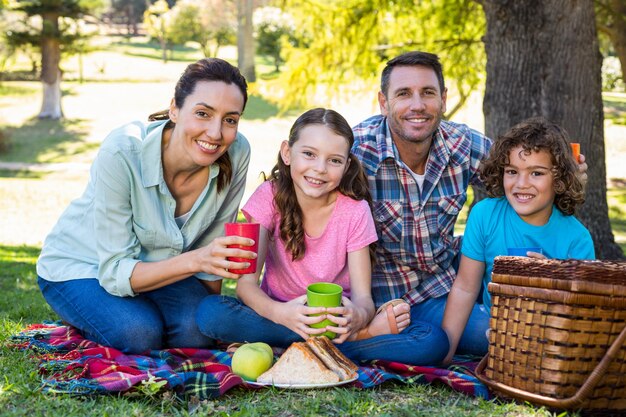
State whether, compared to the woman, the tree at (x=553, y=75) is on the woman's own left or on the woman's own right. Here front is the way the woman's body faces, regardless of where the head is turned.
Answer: on the woman's own left

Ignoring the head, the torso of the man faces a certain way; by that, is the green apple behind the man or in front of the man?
in front

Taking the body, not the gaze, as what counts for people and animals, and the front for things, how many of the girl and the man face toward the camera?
2

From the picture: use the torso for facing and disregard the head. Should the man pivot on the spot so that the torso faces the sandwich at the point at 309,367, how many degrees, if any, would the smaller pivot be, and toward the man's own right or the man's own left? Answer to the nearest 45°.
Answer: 0° — they already face it

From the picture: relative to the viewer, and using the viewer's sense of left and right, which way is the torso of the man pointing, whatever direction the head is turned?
facing the viewer

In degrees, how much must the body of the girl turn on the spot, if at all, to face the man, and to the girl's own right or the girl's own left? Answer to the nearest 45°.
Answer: approximately 135° to the girl's own left

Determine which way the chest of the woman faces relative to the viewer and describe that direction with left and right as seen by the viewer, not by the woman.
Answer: facing the viewer and to the right of the viewer

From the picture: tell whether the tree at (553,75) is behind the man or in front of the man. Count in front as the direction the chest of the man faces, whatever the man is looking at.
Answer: behind

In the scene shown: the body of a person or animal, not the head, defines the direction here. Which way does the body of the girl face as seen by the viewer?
toward the camera
